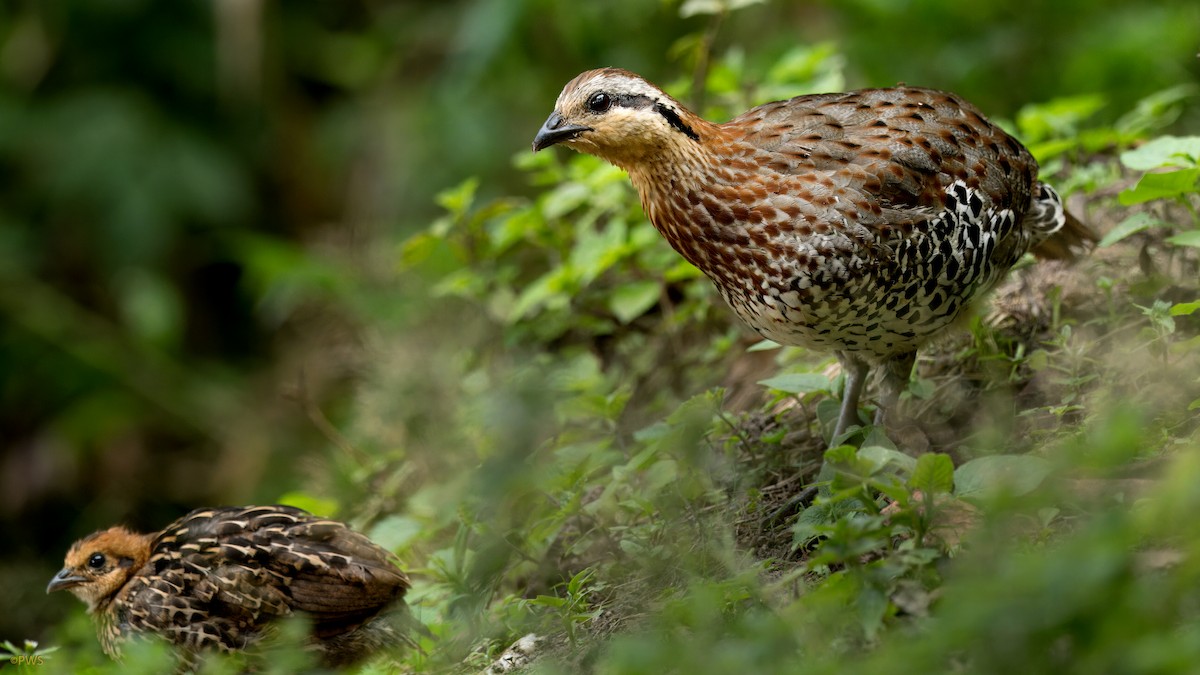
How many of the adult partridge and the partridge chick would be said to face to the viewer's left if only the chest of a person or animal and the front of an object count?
2

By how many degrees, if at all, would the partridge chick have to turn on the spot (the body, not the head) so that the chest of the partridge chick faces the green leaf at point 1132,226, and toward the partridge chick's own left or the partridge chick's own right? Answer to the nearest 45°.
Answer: approximately 180°

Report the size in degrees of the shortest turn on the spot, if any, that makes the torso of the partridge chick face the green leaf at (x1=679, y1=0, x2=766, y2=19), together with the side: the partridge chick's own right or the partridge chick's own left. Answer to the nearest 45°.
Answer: approximately 180°

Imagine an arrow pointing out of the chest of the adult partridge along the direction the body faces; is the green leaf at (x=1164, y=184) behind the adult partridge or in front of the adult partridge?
behind

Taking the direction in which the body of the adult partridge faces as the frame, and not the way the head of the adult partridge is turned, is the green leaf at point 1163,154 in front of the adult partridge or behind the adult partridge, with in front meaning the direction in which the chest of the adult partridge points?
behind

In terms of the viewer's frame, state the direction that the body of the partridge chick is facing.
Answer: to the viewer's left

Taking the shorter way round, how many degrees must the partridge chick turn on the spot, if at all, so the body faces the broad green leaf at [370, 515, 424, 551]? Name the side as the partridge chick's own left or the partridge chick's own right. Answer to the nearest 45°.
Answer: approximately 135° to the partridge chick's own right

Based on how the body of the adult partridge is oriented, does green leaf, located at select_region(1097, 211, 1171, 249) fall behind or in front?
behind

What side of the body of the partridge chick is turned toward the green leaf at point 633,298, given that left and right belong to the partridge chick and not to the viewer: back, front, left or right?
back

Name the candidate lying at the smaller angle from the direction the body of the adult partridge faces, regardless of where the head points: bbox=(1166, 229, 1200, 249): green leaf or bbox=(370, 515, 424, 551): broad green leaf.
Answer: the broad green leaf

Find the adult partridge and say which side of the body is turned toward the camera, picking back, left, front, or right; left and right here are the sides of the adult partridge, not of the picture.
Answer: left
